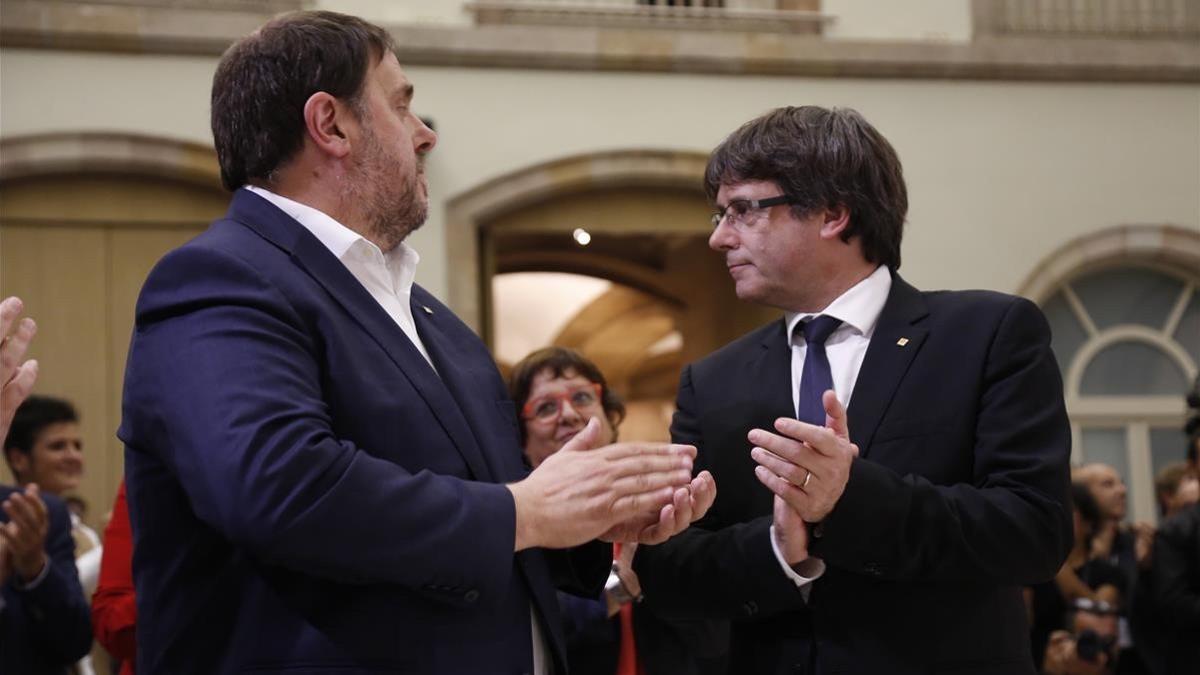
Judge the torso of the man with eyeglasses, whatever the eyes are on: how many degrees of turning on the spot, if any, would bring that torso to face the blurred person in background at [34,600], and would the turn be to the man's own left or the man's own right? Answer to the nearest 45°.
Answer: approximately 90° to the man's own right

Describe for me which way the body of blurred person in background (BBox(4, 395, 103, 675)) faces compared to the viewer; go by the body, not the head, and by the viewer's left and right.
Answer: facing the viewer and to the right of the viewer

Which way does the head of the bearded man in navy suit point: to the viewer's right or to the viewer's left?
to the viewer's right

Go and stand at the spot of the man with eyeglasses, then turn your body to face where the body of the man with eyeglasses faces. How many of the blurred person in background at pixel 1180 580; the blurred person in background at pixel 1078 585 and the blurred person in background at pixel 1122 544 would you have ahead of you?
0

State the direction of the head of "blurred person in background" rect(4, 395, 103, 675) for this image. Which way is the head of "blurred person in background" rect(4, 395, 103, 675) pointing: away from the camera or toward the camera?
toward the camera

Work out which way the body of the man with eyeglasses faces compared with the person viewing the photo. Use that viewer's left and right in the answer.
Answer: facing the viewer and to the left of the viewer

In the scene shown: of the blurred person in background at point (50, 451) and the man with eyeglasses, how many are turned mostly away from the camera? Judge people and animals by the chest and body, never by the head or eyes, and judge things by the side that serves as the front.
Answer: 0

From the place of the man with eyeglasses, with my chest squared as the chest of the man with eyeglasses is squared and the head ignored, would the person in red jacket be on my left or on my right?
on my right

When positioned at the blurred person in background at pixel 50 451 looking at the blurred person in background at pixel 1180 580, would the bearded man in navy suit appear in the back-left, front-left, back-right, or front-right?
front-right
